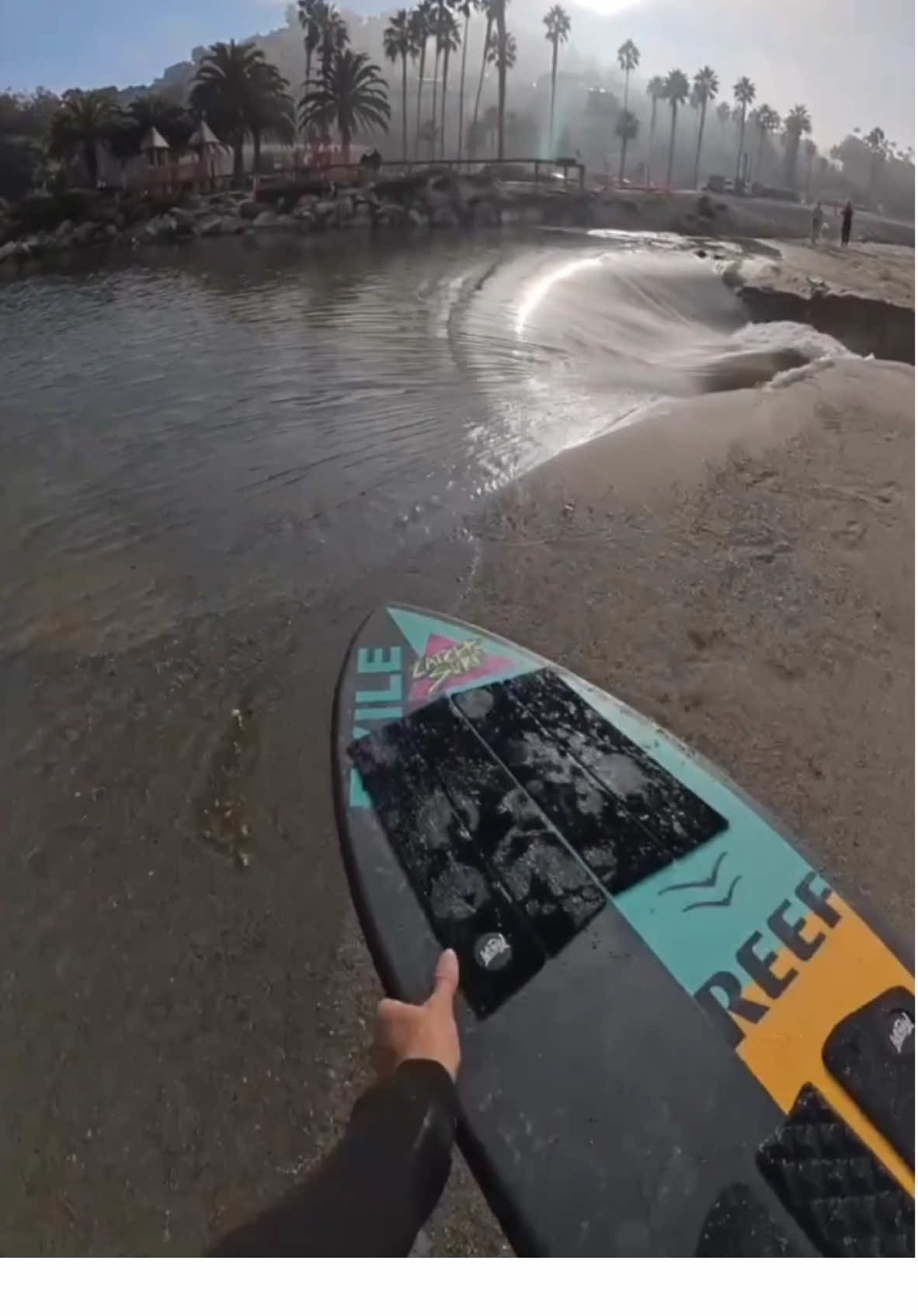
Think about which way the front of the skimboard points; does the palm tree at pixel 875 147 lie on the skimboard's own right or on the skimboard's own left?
on the skimboard's own right

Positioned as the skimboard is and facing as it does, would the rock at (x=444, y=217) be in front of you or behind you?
in front

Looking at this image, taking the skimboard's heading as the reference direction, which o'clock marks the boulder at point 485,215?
The boulder is roughly at 1 o'clock from the skimboard.

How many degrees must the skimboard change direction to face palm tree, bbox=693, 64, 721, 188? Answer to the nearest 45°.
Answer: approximately 45° to its right

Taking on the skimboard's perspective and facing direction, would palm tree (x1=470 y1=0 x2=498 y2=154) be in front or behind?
in front

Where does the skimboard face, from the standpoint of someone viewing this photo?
facing away from the viewer and to the left of the viewer

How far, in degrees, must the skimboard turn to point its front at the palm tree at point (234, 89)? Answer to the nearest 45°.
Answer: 0° — it already faces it

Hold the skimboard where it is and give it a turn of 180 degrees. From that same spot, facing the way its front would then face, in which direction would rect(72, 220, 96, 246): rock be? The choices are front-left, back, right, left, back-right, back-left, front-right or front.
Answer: back

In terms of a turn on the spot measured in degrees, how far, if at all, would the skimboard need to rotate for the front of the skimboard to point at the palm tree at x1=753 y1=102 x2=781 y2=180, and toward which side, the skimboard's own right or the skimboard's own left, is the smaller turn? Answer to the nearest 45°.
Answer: approximately 45° to the skimboard's own right

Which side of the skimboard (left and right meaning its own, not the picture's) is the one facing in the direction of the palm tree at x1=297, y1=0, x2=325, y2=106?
front
